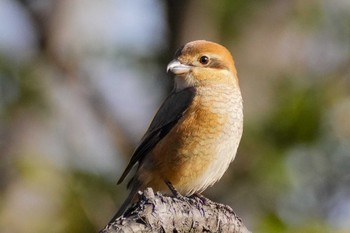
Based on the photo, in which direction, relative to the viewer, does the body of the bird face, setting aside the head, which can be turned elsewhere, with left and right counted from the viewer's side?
facing the viewer and to the right of the viewer
